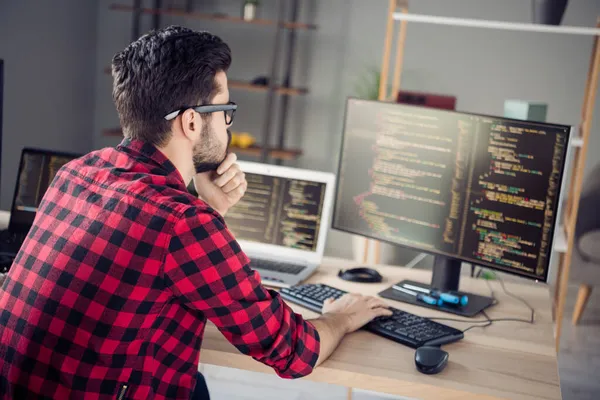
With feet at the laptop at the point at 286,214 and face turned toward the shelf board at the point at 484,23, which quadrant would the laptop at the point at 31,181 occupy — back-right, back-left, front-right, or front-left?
back-left

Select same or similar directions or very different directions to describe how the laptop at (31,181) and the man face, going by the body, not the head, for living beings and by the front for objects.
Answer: very different directions

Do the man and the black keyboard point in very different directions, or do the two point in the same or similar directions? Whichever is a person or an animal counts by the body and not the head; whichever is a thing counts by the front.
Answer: very different directions

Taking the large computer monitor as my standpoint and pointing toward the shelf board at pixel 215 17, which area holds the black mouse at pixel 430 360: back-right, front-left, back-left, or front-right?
back-left

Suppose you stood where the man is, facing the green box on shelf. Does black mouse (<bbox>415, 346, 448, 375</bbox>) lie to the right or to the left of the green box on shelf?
right

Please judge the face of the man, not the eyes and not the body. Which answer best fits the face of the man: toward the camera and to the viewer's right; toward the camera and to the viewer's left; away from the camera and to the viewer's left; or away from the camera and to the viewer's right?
away from the camera and to the viewer's right

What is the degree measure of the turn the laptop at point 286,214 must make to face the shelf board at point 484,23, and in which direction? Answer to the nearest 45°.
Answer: approximately 180°

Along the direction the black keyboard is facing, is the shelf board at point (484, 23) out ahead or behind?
behind

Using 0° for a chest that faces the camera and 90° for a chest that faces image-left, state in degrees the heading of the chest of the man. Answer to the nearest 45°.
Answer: approximately 225°
